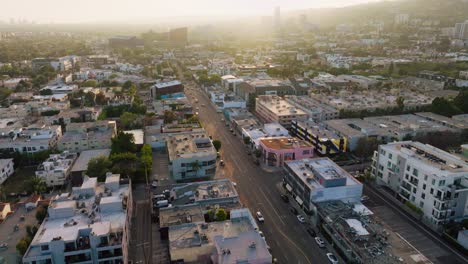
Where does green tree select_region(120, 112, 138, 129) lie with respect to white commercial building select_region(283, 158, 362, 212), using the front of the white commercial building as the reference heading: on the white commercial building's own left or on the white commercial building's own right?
on the white commercial building's own right

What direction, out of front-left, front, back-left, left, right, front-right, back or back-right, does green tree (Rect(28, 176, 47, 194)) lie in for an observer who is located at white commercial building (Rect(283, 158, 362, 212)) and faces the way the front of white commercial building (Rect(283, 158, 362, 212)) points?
front-right

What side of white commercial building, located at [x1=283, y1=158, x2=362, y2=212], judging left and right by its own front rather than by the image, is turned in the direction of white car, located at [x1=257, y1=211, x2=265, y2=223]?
front

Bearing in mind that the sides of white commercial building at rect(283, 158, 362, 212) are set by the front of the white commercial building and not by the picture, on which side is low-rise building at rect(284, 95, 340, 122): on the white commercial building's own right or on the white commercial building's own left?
on the white commercial building's own right

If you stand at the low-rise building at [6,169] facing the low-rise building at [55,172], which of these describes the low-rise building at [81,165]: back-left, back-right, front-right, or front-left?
front-left

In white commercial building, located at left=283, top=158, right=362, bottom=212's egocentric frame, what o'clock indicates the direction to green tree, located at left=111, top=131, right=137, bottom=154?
The green tree is roughly at 2 o'clock from the white commercial building.

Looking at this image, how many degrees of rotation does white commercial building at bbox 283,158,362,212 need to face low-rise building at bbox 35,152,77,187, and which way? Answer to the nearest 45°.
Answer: approximately 45° to its right

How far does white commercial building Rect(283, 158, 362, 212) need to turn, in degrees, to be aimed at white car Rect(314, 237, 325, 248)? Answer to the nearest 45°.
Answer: approximately 45° to its left

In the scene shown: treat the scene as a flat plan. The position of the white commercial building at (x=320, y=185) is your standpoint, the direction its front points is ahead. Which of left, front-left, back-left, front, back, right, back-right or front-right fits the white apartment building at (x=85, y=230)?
front

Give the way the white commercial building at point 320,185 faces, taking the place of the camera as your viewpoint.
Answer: facing the viewer and to the left of the viewer

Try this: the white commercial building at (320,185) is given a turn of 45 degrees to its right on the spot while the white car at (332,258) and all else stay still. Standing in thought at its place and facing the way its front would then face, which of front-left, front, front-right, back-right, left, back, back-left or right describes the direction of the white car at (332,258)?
left

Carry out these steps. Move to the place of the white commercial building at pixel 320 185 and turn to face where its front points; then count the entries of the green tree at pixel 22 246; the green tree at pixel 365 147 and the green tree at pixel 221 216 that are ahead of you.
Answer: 2

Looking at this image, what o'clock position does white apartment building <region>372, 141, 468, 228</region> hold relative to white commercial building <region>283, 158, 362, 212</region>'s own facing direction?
white apartment building <region>372, 141, 468, 228</region> is roughly at 7 o'clock from white commercial building <region>283, 158, 362, 212</region>.

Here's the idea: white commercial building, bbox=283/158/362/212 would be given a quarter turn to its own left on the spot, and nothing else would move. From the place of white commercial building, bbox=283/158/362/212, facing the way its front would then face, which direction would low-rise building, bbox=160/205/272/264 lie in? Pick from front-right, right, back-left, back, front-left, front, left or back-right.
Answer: right

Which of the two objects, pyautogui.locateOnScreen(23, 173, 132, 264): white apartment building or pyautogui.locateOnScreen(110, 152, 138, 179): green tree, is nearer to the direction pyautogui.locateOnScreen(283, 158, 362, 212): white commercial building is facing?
the white apartment building

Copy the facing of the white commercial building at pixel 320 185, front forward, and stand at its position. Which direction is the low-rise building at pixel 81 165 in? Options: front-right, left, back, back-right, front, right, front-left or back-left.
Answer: front-right

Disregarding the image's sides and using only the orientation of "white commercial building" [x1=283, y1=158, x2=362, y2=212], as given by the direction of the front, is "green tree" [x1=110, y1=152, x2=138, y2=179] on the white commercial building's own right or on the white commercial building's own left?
on the white commercial building's own right

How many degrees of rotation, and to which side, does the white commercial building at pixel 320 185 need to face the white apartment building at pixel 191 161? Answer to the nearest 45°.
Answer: approximately 45° to its right

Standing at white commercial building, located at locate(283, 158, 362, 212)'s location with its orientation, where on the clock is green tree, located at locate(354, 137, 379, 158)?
The green tree is roughly at 5 o'clock from the white commercial building.
